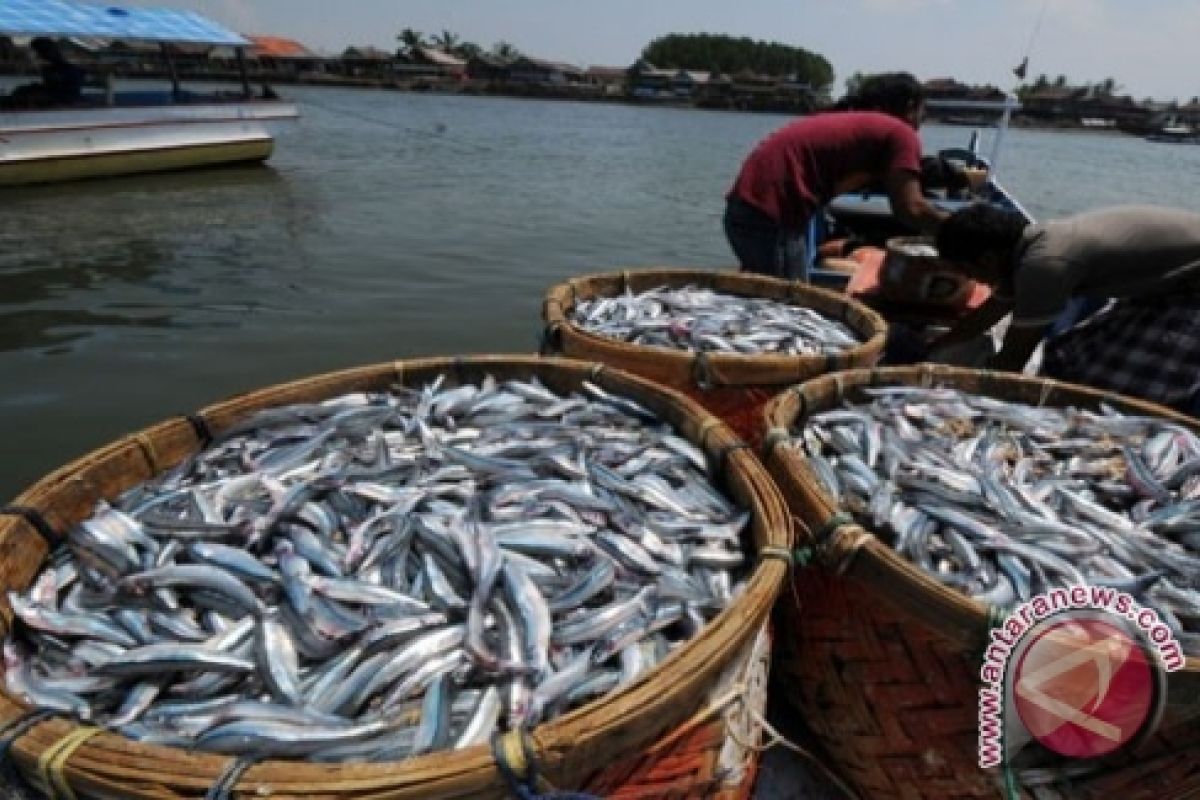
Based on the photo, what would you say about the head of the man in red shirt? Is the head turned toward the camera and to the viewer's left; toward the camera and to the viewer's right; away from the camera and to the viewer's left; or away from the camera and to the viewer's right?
away from the camera and to the viewer's right

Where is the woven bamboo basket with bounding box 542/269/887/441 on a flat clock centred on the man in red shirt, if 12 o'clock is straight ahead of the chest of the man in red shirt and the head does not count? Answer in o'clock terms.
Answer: The woven bamboo basket is roughly at 3 o'clock from the man in red shirt.

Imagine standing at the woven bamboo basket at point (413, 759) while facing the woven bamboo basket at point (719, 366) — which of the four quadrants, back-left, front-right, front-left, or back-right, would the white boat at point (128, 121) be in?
front-left

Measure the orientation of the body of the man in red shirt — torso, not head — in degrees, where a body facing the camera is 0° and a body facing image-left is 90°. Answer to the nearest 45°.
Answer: approximately 270°

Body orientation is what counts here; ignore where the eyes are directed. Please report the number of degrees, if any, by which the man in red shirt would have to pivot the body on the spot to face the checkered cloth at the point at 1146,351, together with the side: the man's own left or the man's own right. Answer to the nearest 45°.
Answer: approximately 45° to the man's own right

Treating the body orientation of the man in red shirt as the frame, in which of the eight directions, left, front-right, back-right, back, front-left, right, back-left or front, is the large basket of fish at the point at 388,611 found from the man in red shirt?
right

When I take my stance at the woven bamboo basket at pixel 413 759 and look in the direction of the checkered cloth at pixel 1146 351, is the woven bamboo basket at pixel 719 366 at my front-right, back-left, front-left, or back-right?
front-left

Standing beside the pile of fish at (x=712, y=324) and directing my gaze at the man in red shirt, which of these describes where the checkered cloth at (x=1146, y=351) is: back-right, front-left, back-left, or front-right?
front-right

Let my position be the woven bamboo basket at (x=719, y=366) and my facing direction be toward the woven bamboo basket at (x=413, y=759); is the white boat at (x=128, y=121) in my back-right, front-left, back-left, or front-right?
back-right

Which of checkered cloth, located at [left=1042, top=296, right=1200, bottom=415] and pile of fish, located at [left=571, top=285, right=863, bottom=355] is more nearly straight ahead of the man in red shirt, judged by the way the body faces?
the checkered cloth

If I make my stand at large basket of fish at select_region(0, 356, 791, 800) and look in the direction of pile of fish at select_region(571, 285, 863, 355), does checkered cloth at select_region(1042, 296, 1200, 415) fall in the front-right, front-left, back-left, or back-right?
front-right

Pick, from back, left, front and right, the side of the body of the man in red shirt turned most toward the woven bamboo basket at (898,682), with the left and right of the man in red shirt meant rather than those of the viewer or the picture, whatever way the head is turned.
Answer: right

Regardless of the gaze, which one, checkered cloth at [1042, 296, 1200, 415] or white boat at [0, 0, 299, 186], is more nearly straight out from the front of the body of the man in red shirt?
the checkered cloth

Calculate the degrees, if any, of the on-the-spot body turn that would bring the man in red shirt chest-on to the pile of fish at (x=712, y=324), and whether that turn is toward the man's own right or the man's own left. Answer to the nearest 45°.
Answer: approximately 90° to the man's own right

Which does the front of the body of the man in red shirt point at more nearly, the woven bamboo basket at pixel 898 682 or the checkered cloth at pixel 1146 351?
the checkered cloth
